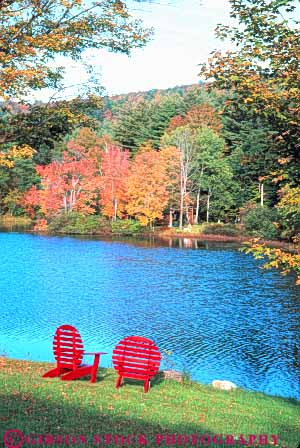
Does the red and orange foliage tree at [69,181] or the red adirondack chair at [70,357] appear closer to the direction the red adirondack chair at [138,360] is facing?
the red and orange foliage tree

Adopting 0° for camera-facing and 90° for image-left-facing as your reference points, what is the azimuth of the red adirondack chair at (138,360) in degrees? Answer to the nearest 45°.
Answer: approximately 180°

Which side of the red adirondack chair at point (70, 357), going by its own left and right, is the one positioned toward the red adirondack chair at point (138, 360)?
right

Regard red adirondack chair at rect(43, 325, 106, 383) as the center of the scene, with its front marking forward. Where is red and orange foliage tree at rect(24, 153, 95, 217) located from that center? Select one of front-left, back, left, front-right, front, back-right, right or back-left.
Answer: front-left

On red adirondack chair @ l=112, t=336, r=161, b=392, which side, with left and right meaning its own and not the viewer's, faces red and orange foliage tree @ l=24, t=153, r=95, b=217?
front

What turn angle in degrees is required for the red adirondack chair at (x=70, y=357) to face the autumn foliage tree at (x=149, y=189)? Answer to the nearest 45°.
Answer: approximately 45° to its left

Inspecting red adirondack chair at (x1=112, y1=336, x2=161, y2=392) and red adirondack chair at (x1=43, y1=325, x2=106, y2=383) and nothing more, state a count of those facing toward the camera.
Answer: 0

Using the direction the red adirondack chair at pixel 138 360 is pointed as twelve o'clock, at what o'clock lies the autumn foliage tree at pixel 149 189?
The autumn foliage tree is roughly at 12 o'clock from the red adirondack chair.

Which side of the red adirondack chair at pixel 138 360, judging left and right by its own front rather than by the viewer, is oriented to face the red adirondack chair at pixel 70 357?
left
